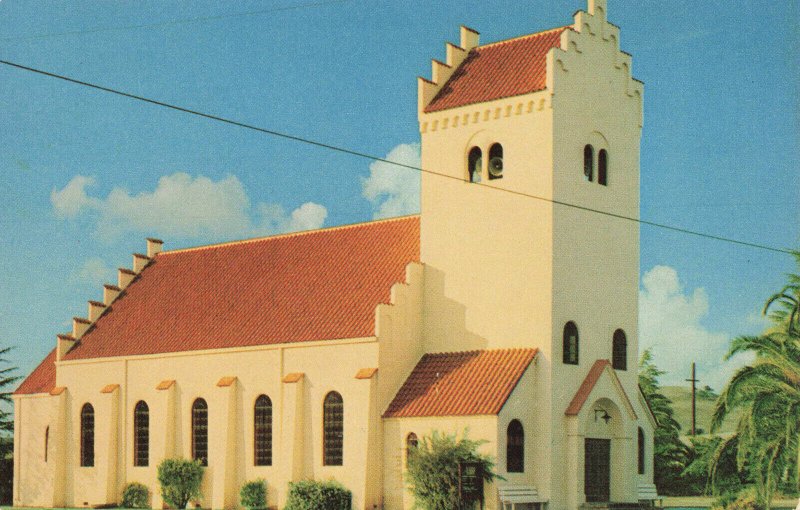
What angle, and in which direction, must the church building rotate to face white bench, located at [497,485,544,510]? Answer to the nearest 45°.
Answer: approximately 45° to its right

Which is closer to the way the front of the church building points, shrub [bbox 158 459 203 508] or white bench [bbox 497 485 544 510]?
the white bench

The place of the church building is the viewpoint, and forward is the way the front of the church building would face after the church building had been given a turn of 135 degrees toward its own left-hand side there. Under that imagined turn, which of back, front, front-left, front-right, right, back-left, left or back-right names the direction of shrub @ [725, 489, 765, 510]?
right
